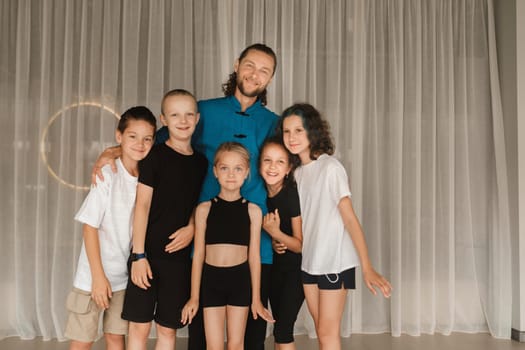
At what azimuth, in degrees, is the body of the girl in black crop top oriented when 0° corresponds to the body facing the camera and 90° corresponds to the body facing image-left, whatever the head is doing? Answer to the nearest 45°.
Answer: approximately 0°

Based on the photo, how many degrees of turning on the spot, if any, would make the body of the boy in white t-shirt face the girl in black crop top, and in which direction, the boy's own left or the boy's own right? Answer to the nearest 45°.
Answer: approximately 45° to the boy's own left

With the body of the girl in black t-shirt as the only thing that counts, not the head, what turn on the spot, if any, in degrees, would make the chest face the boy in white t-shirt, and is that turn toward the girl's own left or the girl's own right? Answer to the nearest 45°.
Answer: approximately 45° to the girl's own right

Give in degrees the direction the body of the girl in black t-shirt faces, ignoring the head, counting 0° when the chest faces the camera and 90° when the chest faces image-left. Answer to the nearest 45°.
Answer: approximately 45°

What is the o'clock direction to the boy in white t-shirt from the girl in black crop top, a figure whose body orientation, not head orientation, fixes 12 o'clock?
The boy in white t-shirt is roughly at 3 o'clock from the girl in black crop top.
